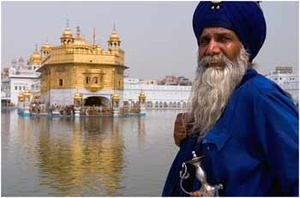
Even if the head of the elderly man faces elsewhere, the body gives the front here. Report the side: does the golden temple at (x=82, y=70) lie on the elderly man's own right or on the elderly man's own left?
on the elderly man's own right

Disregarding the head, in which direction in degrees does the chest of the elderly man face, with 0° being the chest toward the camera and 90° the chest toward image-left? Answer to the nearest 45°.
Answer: approximately 45°
